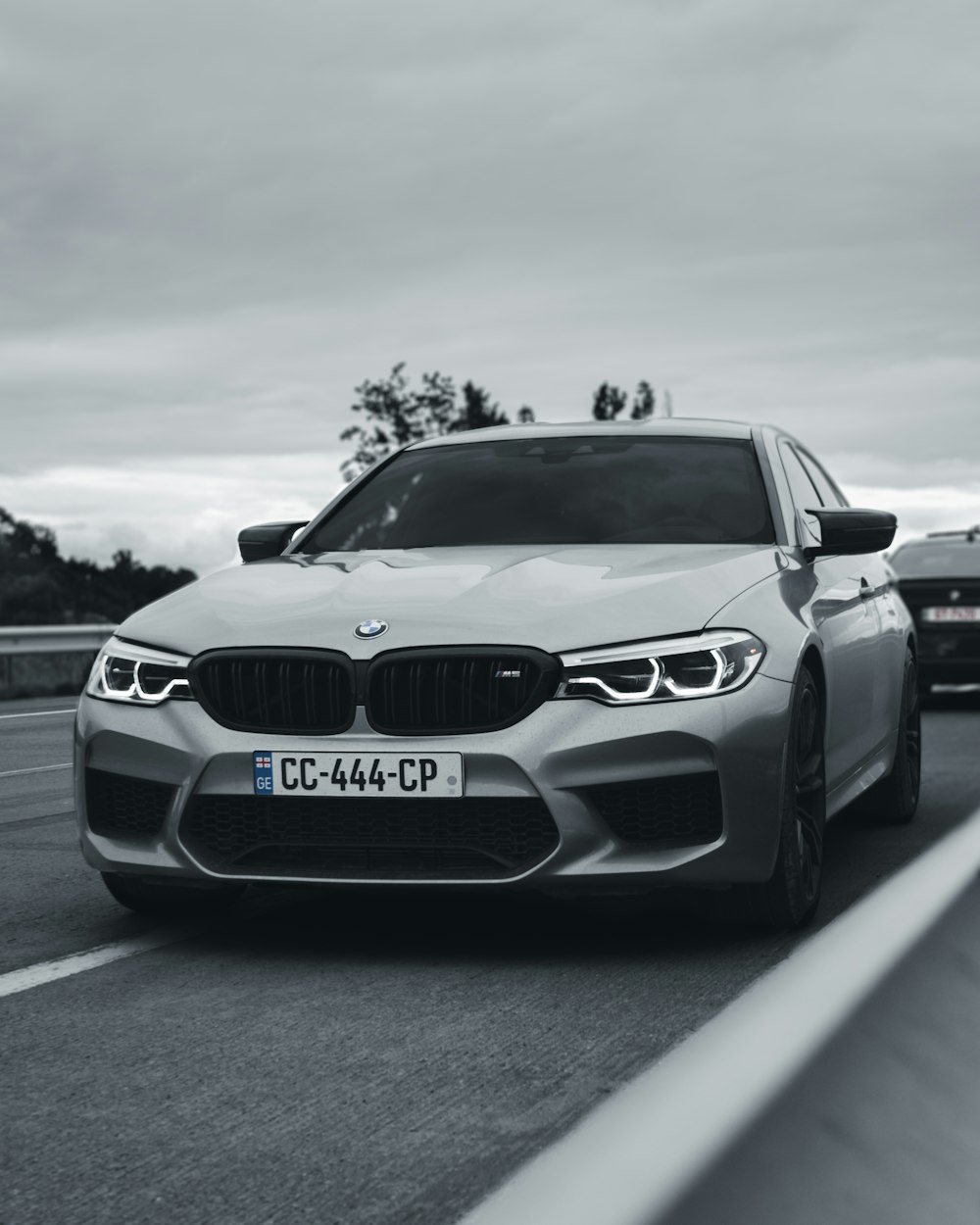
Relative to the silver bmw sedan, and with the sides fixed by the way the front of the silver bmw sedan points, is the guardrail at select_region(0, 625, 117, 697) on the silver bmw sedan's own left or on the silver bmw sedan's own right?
on the silver bmw sedan's own right

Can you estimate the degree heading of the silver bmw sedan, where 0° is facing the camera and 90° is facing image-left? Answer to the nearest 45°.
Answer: approximately 45°

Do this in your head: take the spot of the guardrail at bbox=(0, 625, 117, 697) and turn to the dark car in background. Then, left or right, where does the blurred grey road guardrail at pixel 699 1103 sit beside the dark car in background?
right

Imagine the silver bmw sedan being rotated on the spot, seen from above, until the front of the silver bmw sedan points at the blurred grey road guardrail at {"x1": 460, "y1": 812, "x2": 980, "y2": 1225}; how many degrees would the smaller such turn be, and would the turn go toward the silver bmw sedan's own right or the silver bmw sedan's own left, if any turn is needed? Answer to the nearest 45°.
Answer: approximately 45° to the silver bmw sedan's own left

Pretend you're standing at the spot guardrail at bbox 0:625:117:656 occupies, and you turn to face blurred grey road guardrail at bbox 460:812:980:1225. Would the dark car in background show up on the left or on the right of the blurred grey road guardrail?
left

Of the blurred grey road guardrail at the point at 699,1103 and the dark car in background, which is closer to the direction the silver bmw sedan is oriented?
the blurred grey road guardrail
